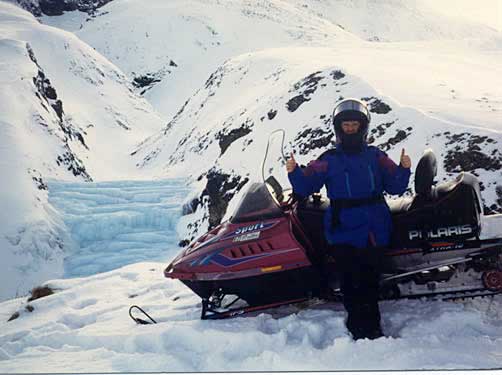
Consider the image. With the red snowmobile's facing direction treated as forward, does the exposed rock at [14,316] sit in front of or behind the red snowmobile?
in front

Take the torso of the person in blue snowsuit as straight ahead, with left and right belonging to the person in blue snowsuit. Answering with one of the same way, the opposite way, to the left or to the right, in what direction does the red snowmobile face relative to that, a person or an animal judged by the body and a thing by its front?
to the right

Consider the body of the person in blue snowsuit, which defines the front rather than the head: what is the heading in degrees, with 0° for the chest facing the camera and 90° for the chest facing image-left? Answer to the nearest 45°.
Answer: approximately 0°

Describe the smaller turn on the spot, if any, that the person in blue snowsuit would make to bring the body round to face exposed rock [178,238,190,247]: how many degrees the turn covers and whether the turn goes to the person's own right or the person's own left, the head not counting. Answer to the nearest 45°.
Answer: approximately 135° to the person's own right

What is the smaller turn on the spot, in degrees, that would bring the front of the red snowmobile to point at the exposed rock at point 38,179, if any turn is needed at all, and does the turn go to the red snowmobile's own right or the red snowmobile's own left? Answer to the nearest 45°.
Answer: approximately 45° to the red snowmobile's own right

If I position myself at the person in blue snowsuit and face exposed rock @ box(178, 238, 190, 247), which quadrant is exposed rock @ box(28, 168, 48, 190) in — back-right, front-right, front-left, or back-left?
front-left

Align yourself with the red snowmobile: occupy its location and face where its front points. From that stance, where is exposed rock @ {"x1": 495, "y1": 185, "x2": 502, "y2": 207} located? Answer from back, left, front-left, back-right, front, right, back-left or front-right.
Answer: back-right

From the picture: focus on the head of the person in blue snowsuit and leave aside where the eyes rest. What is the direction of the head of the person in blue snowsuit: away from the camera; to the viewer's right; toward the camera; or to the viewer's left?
toward the camera

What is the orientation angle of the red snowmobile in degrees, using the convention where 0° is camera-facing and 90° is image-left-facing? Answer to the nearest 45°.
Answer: approximately 90°

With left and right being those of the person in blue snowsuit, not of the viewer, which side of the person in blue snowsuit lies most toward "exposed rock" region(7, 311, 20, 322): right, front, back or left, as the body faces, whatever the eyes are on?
right
